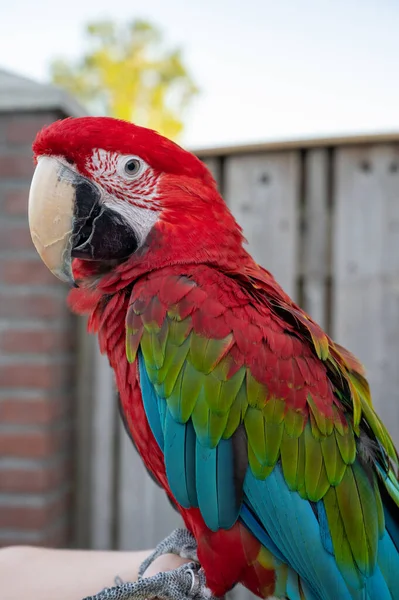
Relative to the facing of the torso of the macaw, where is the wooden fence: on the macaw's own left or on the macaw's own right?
on the macaw's own right

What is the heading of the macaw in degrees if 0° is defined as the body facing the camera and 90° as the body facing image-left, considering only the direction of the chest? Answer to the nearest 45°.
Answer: approximately 90°

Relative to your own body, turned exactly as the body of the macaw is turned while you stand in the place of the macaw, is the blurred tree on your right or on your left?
on your right

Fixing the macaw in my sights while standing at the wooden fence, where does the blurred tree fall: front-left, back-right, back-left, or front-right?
back-right
